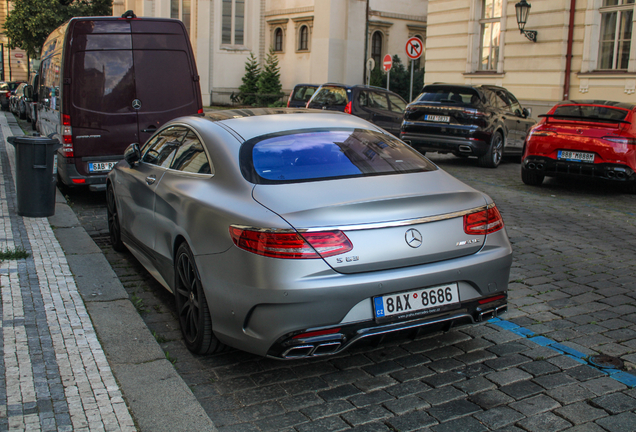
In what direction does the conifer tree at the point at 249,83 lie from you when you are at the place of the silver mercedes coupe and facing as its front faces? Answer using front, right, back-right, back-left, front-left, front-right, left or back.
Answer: front-right

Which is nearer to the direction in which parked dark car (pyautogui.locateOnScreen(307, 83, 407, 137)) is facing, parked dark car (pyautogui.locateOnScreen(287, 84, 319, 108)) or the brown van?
the parked dark car

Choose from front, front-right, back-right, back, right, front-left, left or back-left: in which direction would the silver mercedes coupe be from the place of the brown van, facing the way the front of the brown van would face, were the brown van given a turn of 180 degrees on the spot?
front

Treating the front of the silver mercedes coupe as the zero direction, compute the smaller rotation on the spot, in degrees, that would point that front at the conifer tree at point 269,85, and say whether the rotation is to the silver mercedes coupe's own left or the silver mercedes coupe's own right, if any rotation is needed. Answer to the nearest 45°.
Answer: approximately 45° to the silver mercedes coupe's own right

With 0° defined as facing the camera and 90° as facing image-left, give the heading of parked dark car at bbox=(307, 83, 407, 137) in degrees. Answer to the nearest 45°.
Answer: approximately 225°

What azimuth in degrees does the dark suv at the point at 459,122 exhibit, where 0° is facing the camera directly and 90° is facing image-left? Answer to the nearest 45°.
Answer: approximately 225°

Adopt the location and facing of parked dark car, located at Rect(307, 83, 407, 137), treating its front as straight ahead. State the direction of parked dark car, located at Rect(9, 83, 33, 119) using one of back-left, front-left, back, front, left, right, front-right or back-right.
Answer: left

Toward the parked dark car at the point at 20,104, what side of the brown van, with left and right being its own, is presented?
front

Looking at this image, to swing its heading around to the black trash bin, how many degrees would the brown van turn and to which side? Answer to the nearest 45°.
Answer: approximately 135° to its left

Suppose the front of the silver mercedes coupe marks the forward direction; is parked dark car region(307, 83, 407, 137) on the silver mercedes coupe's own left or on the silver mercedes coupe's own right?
on the silver mercedes coupe's own right

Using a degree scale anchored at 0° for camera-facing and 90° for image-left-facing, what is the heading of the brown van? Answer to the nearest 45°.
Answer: approximately 180°

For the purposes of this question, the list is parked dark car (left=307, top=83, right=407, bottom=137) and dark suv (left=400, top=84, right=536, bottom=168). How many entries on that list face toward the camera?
0

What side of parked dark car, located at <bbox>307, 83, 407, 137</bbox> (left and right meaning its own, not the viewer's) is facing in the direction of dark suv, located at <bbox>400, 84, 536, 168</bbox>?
right
